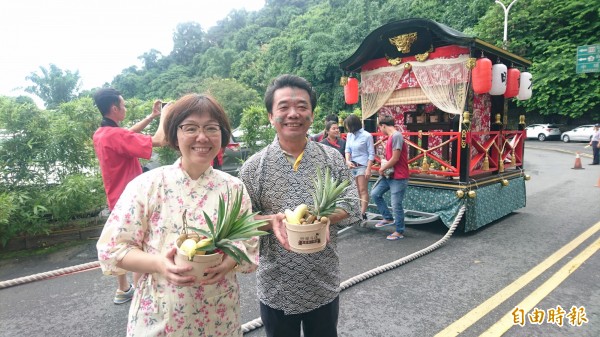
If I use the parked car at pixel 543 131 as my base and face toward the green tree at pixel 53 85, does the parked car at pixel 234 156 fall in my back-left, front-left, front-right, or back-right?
front-left

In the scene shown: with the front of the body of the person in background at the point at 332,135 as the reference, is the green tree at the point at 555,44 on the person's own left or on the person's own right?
on the person's own left

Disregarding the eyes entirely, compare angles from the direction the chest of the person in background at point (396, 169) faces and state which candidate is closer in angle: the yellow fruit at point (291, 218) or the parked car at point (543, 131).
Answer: the yellow fruit

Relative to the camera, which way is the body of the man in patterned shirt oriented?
toward the camera

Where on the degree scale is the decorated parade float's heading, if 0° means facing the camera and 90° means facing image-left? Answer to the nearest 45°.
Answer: approximately 45°

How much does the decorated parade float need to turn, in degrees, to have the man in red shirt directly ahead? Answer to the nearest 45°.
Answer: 0° — it already faces them

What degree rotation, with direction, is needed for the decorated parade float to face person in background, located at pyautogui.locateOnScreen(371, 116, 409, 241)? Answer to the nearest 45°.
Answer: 0° — it already faces them

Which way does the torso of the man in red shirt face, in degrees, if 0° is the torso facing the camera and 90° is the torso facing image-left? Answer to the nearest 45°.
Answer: approximately 225°

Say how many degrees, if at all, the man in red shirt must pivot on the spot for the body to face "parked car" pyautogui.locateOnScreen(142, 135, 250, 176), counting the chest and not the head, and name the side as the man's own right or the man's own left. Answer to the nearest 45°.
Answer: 0° — they already face it

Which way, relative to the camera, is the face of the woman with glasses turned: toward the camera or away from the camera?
toward the camera

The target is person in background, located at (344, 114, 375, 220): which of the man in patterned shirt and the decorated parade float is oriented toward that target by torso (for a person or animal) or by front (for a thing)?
the decorated parade float

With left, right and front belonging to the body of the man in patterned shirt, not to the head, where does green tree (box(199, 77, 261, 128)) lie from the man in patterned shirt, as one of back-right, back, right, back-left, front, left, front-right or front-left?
back

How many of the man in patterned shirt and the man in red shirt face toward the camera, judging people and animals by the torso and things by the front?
1

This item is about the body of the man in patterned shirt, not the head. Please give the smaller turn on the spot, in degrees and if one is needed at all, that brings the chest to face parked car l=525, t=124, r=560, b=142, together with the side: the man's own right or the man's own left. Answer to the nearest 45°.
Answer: approximately 135° to the man's own left

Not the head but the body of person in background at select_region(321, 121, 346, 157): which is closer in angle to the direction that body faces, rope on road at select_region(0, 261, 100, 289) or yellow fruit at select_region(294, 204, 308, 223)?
the yellow fruit

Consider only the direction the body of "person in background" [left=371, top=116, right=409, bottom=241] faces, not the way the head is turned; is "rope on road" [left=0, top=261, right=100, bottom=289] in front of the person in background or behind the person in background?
in front

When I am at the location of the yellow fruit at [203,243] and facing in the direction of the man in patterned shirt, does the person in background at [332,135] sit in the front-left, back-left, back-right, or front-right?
front-left

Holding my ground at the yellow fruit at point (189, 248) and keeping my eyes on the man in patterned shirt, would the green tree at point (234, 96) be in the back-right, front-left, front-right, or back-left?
front-left
